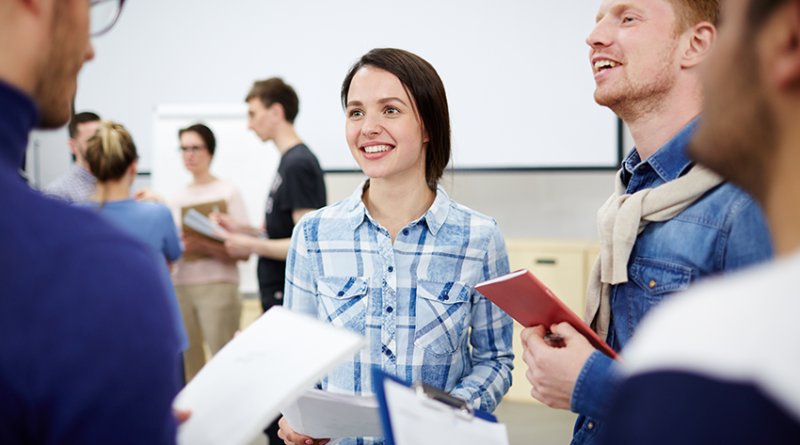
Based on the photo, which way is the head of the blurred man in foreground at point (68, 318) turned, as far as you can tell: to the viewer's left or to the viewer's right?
to the viewer's right

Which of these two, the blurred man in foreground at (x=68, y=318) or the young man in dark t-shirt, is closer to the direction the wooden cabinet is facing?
the blurred man in foreground

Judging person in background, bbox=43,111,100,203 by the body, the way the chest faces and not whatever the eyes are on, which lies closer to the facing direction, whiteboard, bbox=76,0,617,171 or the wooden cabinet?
the wooden cabinet

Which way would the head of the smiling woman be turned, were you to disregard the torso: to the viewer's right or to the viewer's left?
to the viewer's left

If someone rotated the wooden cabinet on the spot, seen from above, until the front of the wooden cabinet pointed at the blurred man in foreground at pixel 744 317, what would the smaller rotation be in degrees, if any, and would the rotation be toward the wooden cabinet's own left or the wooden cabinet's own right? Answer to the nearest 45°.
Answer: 0° — it already faces them

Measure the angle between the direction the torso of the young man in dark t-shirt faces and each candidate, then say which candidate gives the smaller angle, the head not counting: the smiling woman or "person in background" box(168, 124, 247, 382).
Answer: the person in background

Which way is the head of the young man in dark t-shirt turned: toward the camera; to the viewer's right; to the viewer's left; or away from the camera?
to the viewer's left

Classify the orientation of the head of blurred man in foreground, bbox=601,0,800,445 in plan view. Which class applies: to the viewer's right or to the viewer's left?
to the viewer's left

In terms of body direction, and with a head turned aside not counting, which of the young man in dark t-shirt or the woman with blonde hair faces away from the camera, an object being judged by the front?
the woman with blonde hair

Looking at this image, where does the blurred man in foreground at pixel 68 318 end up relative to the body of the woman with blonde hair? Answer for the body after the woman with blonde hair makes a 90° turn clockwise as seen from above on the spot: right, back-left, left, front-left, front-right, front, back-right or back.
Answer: right

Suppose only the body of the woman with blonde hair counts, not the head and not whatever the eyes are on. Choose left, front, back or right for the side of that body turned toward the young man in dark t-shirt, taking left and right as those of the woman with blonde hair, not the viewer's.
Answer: right
